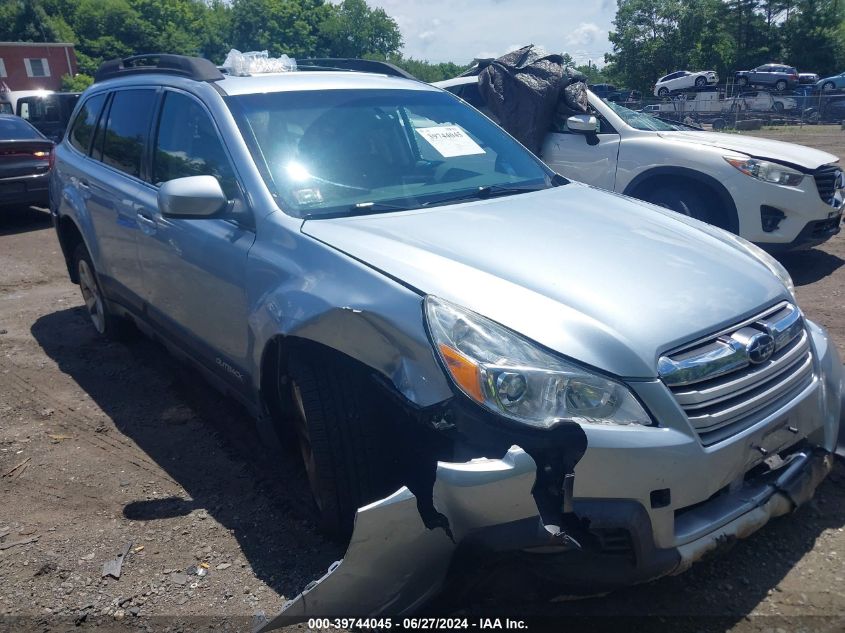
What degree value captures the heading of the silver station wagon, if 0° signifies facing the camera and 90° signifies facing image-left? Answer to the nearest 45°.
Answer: approximately 315°

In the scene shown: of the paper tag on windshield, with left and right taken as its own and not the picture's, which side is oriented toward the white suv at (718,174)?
left

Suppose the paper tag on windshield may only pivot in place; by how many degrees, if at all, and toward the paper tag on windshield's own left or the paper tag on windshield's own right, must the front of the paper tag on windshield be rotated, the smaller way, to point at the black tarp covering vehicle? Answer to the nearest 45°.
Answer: approximately 135° to the paper tag on windshield's own left

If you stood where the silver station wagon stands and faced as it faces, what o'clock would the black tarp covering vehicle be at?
The black tarp covering vehicle is roughly at 8 o'clock from the silver station wagon.

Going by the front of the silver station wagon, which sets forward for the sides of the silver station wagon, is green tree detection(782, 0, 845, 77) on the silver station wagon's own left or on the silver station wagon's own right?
on the silver station wagon's own left

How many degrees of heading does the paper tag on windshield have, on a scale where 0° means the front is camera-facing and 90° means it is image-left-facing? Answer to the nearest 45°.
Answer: approximately 315°

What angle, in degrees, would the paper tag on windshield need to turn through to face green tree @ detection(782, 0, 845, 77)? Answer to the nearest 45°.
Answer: approximately 90° to its left
